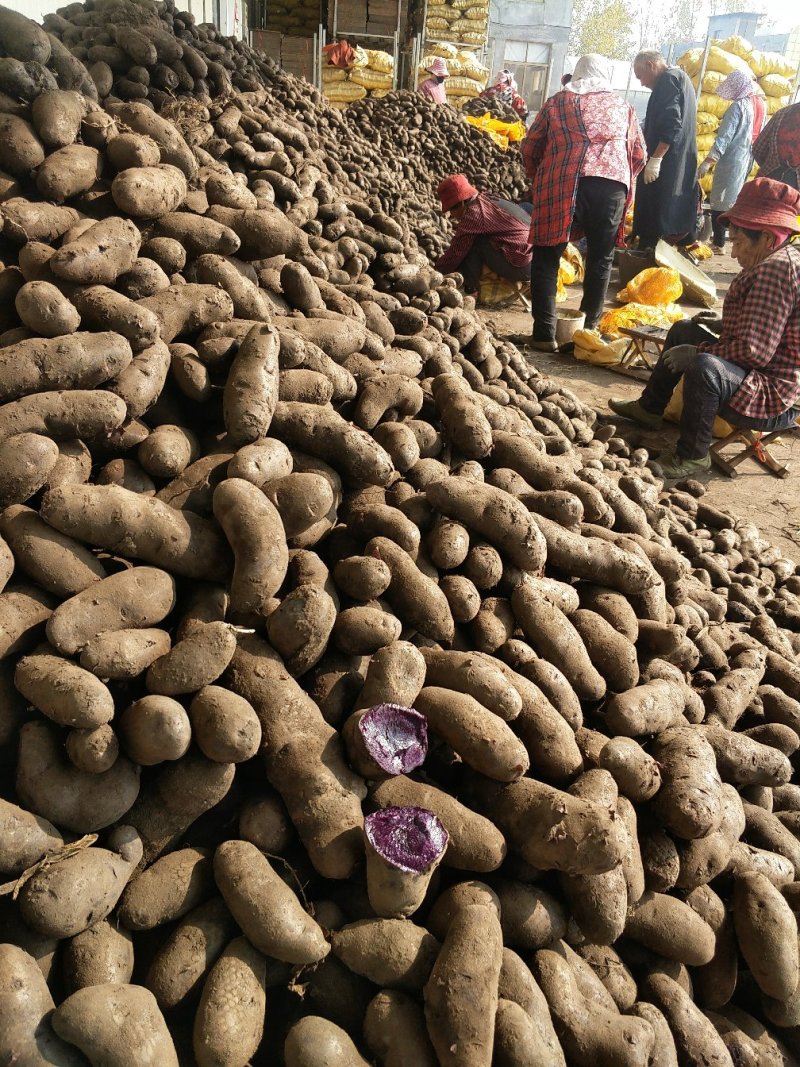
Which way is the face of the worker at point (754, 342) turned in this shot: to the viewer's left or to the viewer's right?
to the viewer's left

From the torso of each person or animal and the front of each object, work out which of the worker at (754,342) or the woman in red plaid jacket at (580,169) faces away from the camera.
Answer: the woman in red plaid jacket

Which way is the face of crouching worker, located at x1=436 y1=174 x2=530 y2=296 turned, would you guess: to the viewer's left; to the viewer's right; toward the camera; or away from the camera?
to the viewer's left

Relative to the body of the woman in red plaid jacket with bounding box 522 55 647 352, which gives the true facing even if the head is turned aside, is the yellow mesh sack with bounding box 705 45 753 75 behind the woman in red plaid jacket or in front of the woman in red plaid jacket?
in front

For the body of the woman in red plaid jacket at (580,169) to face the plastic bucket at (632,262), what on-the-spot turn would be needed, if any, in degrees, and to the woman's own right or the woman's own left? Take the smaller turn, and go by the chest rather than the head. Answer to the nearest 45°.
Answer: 0° — they already face it

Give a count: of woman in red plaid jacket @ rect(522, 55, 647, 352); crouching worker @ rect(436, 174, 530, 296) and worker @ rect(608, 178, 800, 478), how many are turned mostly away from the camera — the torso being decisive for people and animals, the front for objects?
1

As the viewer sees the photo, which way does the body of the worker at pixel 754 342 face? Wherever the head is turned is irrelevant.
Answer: to the viewer's left

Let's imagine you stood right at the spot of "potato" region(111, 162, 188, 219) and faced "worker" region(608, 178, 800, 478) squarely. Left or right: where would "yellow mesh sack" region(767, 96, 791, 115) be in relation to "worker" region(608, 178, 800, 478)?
left

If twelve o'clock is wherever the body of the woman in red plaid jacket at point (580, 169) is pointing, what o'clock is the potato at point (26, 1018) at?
The potato is roughly at 6 o'clock from the woman in red plaid jacket.

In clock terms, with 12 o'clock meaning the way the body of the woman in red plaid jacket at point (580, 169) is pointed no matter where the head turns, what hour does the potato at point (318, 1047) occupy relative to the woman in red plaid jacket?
The potato is roughly at 6 o'clock from the woman in red plaid jacket.

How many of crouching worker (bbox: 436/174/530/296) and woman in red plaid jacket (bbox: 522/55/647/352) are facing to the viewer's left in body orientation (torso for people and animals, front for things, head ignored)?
1

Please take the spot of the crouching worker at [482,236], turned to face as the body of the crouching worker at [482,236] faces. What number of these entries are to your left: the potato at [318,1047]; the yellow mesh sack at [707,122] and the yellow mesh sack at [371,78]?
1

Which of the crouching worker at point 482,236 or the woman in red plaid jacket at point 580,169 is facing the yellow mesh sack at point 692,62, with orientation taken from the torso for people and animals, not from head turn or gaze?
the woman in red plaid jacket

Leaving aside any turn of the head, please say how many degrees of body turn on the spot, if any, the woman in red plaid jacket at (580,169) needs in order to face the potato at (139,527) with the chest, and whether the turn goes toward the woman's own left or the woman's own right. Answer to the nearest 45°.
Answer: approximately 180°

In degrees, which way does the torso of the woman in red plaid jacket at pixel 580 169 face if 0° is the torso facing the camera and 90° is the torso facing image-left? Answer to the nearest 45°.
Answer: approximately 180°

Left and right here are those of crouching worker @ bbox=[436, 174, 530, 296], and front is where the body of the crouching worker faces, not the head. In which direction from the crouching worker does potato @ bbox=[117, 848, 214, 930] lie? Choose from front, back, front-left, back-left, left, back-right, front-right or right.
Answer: left

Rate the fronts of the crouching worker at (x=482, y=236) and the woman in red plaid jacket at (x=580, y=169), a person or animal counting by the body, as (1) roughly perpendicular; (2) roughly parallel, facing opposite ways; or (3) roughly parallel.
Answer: roughly perpendicular
